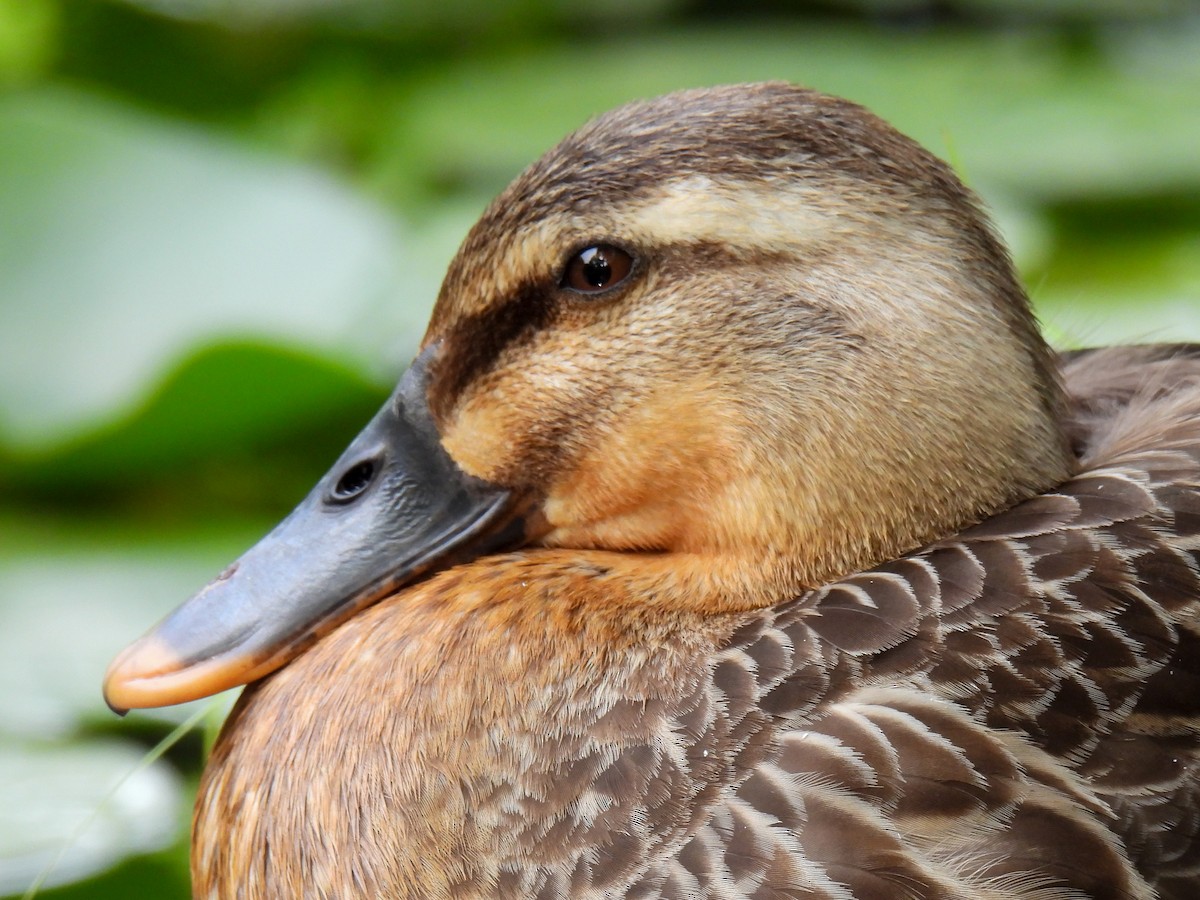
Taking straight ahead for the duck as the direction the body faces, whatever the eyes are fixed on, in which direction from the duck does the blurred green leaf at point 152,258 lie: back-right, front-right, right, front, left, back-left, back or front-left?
front-right

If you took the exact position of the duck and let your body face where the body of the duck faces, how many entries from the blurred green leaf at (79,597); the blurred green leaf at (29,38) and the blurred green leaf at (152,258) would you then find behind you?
0

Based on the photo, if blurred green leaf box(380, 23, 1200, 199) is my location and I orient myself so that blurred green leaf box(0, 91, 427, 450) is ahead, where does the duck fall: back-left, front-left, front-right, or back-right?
front-left

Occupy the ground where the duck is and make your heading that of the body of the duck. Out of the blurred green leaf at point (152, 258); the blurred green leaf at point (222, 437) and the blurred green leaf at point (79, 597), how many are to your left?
0

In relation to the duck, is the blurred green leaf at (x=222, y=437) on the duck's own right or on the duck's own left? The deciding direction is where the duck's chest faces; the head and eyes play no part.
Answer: on the duck's own right

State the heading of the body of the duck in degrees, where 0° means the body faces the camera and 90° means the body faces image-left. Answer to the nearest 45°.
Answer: approximately 90°

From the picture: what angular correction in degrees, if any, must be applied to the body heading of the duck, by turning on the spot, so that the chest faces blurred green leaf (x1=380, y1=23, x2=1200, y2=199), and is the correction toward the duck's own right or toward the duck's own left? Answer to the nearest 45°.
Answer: approximately 90° to the duck's own right

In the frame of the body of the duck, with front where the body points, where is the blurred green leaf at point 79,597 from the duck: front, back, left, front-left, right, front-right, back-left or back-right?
front-right

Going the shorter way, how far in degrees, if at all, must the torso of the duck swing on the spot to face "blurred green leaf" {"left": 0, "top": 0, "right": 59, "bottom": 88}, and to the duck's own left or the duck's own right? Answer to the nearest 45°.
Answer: approximately 45° to the duck's own right

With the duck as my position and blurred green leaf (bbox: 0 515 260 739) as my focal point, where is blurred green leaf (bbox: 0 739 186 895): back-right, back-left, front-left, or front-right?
front-left
